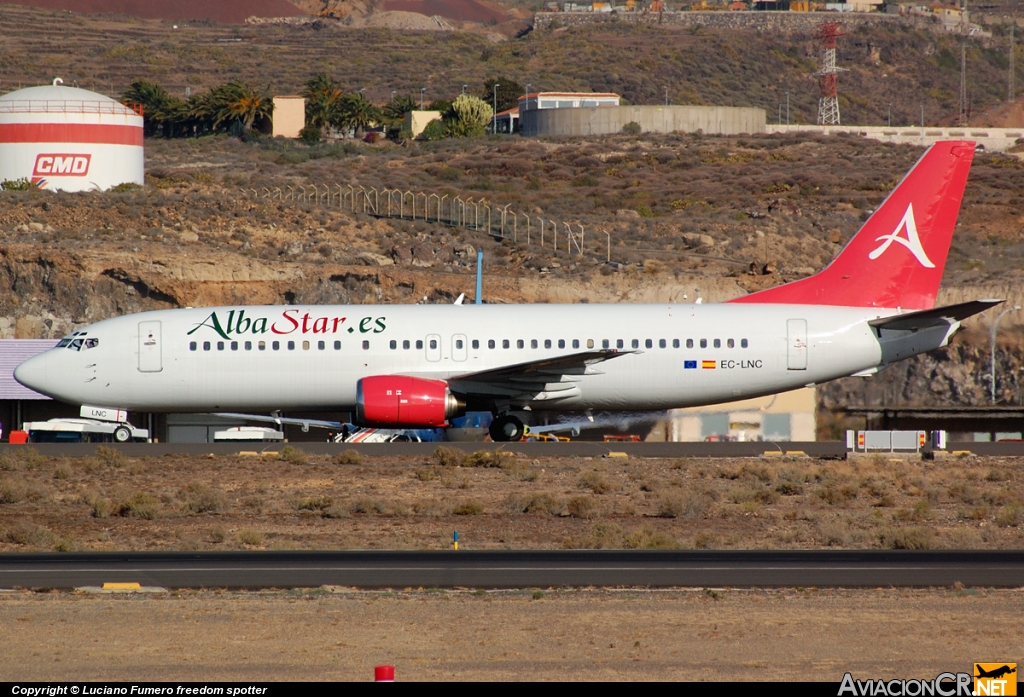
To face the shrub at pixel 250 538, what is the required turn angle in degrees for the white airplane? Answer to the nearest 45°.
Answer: approximately 90° to its left

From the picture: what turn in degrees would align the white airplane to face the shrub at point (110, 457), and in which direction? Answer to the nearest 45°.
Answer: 0° — it already faces it

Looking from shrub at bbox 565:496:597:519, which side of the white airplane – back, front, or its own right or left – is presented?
left

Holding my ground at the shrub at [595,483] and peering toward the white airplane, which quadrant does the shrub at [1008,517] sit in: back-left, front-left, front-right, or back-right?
back-right

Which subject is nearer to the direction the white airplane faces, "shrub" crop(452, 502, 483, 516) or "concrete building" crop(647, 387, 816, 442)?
the shrub

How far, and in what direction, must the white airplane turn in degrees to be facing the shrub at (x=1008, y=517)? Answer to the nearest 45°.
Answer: approximately 135° to its left

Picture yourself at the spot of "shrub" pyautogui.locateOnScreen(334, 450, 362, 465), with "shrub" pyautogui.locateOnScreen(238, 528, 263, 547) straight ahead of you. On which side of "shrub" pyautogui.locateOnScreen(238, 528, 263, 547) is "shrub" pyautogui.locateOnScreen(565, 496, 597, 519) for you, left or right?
left

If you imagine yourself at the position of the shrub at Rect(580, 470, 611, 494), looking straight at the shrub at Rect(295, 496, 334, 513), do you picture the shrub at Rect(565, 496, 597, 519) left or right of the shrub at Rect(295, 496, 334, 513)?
left

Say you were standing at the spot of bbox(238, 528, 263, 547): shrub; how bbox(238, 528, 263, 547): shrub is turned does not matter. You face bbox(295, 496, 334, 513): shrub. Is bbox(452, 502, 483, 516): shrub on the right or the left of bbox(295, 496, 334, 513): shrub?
right

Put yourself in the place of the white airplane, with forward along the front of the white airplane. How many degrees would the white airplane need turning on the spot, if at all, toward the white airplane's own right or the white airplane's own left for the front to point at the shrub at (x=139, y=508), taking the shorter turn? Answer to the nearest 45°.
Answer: approximately 45° to the white airplane's own left

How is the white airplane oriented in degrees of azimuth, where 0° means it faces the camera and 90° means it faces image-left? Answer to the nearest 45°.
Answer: approximately 90°
